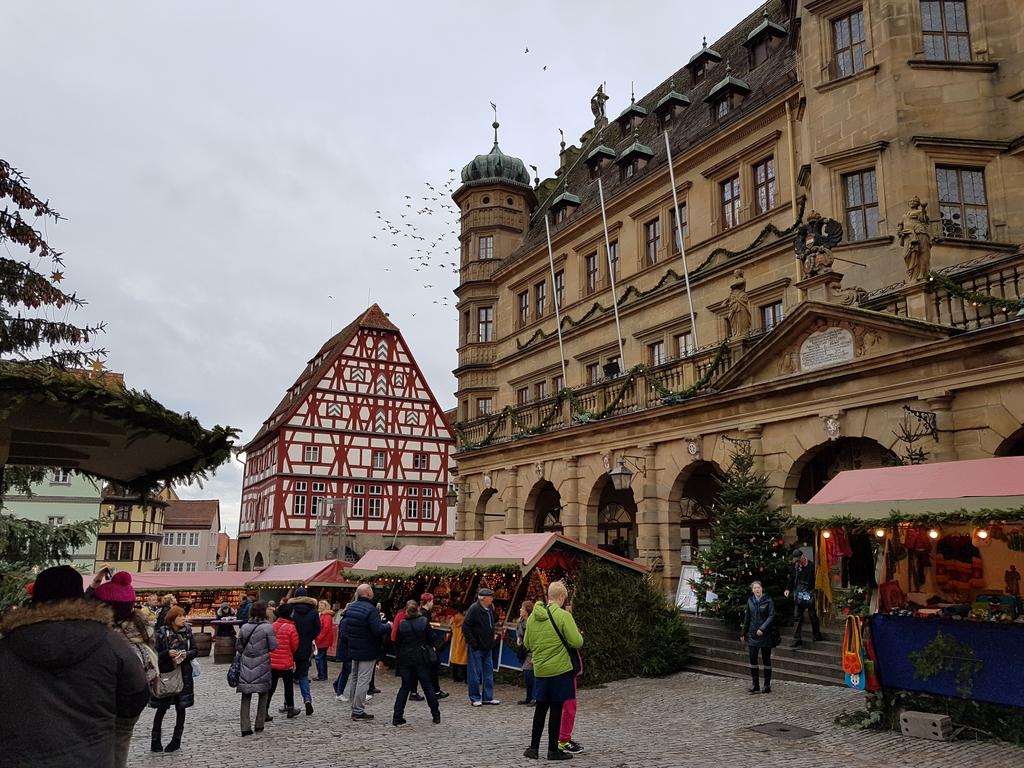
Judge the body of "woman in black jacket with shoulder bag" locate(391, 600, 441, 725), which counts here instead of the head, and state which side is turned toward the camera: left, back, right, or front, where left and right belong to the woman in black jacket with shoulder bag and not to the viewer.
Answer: back

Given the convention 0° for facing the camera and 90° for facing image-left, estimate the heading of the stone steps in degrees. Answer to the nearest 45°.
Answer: approximately 45°

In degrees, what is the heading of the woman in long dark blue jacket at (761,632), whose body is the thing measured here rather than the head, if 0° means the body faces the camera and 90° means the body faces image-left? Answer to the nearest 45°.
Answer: approximately 0°

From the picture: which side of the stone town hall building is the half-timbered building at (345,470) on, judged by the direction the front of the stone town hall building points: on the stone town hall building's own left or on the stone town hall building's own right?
on the stone town hall building's own right

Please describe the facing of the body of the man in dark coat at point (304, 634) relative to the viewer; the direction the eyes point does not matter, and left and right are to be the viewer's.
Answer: facing away from the viewer

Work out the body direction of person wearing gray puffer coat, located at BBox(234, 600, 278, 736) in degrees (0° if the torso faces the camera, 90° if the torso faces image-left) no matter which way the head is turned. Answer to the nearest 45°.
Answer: approximately 180°

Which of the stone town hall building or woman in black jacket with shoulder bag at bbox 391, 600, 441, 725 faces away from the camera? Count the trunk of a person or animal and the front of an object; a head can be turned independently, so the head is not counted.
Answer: the woman in black jacket with shoulder bag

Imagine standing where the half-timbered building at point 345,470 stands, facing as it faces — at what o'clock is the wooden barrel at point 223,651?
The wooden barrel is roughly at 12 o'clock from the half-timbered building.

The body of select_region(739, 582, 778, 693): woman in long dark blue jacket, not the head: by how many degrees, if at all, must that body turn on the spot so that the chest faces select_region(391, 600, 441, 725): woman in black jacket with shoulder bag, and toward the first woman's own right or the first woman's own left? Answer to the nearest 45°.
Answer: approximately 45° to the first woman's own right

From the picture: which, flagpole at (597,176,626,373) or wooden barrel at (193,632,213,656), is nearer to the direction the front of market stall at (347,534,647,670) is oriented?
the wooden barrel
